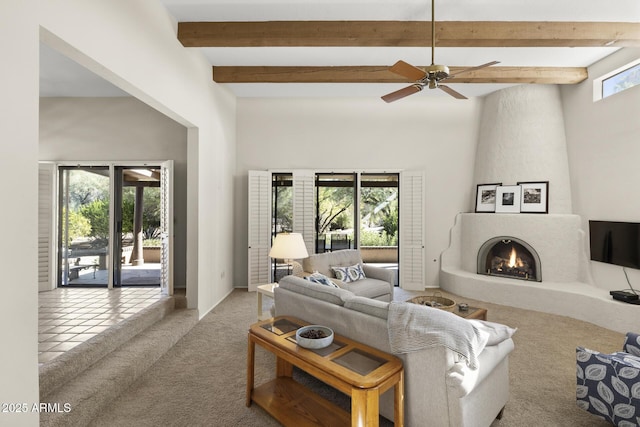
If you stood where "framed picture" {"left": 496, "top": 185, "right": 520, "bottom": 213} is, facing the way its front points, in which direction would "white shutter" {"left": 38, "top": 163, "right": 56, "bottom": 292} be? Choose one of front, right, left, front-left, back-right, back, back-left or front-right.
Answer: front-right

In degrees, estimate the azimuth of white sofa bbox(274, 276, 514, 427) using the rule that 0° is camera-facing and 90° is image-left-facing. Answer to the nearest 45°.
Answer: approximately 225°

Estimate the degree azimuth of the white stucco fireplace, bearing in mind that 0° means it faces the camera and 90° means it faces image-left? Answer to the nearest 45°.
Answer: approximately 45°

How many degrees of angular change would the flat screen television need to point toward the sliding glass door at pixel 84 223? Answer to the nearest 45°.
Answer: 0° — it already faces it

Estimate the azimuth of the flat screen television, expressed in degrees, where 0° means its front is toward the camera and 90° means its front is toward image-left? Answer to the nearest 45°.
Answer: approximately 45°

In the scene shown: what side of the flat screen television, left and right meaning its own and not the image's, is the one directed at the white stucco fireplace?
right

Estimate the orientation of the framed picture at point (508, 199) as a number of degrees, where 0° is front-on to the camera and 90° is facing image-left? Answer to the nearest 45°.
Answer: approximately 0°

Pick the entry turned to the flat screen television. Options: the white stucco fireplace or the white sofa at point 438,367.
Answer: the white sofa

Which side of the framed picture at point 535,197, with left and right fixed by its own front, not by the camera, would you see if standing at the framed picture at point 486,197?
right

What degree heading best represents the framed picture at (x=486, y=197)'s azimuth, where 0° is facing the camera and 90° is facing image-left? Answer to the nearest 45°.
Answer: approximately 0°

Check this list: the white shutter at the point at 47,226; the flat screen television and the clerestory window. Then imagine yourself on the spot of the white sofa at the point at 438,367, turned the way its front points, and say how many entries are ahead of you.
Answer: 2
